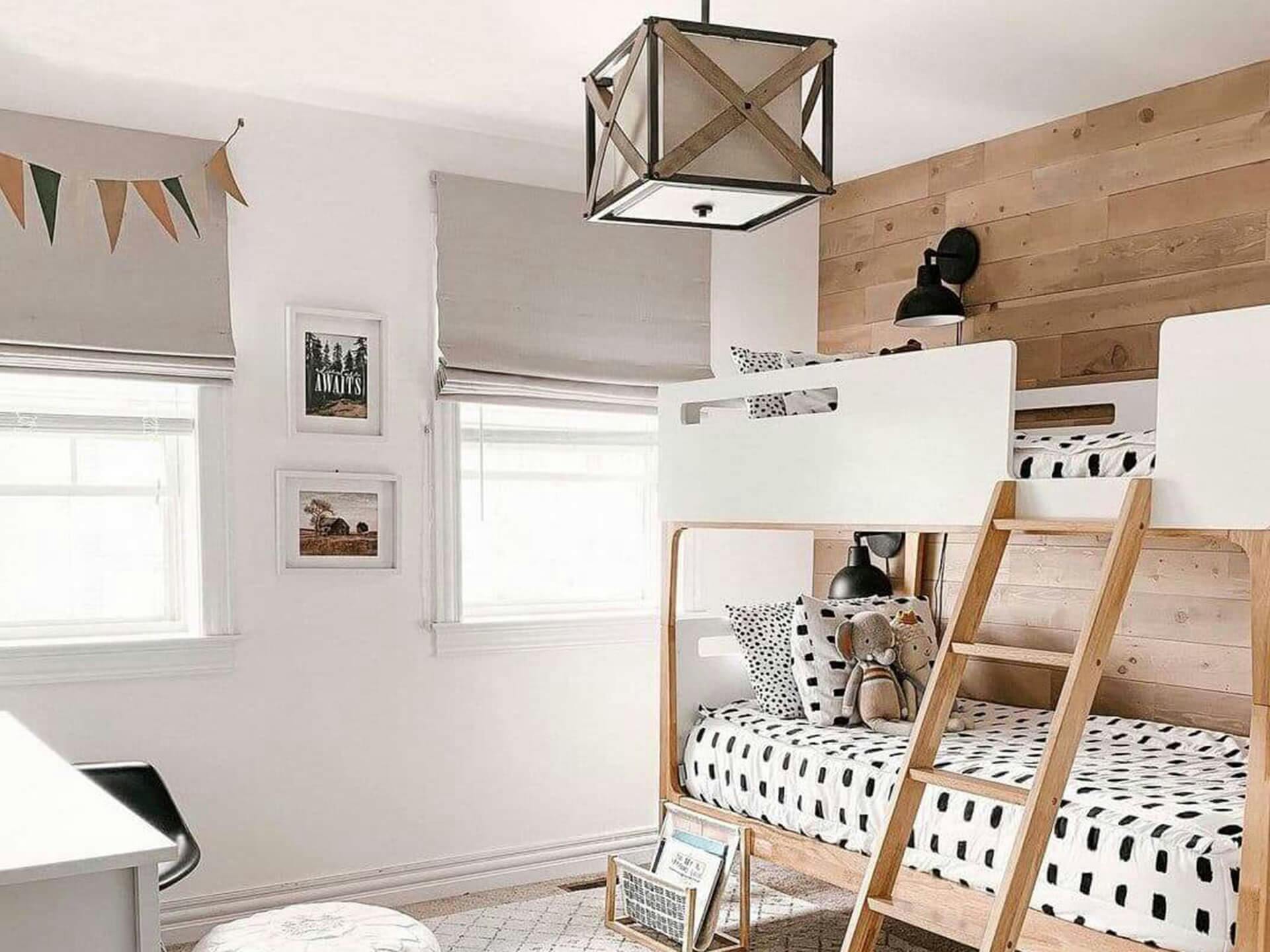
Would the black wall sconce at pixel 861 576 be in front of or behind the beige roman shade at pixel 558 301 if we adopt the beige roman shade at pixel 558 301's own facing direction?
in front

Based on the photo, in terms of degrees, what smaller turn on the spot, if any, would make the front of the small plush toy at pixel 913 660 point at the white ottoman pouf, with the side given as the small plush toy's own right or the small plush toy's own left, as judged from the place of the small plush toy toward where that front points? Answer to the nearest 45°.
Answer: approximately 90° to the small plush toy's own right

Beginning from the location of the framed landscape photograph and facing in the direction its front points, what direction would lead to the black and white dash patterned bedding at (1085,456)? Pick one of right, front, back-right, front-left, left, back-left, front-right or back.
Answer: front

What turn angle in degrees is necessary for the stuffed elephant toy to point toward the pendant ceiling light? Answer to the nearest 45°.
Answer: approximately 45° to its right

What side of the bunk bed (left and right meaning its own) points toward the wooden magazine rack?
right

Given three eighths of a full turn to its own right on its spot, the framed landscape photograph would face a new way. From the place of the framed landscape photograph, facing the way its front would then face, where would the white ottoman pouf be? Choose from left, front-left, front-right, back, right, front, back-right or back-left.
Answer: left

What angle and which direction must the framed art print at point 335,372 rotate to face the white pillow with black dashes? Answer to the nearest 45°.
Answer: approximately 90° to its left

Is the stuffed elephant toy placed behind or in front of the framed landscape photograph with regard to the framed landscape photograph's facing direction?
in front

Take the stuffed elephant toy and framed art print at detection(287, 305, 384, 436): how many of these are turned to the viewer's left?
0

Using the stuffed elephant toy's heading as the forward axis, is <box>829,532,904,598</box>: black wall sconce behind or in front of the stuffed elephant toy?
behind

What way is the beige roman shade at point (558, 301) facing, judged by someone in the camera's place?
facing the viewer and to the right of the viewer

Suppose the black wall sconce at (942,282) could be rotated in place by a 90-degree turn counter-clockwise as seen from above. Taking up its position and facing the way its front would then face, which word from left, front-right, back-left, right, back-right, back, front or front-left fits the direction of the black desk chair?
right

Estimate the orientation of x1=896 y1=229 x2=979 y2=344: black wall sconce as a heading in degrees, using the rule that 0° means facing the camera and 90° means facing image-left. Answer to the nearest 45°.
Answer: approximately 45°

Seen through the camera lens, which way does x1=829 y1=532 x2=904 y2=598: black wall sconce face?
facing the viewer and to the left of the viewer

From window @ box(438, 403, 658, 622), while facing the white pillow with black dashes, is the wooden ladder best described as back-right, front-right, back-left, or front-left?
front-right
